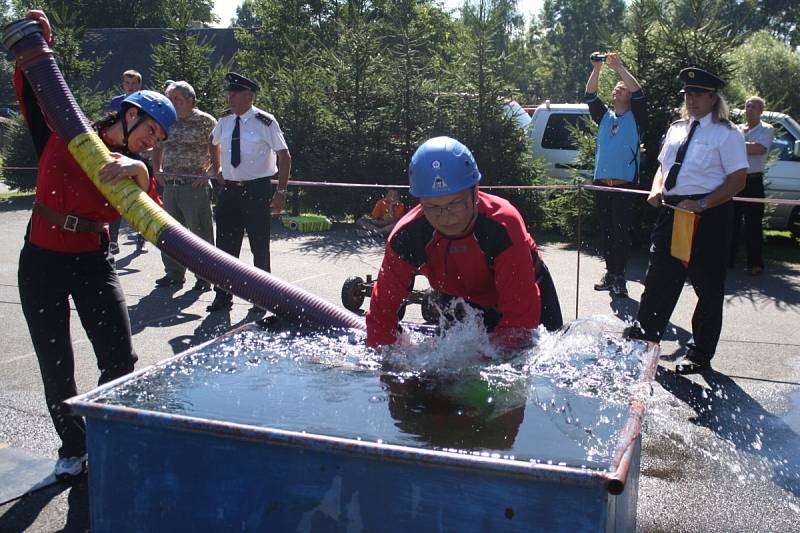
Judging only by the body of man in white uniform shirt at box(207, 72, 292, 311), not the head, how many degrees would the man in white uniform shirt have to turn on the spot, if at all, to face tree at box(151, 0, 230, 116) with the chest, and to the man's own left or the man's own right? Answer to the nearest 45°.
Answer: approximately 135° to the man's own right

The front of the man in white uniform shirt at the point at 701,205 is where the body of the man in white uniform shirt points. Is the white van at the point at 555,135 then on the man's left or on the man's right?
on the man's right

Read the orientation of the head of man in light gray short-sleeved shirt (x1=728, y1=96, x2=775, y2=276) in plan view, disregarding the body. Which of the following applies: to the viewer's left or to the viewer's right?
to the viewer's left

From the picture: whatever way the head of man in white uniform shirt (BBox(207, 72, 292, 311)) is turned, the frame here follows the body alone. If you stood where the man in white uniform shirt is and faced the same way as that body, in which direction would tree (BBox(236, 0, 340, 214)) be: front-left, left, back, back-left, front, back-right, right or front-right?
back-right

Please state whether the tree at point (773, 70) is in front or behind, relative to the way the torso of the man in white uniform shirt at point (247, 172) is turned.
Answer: behind

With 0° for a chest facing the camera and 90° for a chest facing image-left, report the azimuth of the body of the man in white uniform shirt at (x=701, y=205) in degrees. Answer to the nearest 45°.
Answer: approximately 45°

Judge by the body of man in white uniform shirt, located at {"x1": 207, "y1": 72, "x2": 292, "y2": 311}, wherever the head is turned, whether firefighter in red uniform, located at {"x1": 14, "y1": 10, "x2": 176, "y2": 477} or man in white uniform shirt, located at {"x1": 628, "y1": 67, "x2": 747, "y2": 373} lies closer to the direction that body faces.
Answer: the firefighter in red uniform

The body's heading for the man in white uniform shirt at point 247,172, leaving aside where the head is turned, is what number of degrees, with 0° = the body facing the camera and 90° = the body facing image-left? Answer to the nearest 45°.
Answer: approximately 45°

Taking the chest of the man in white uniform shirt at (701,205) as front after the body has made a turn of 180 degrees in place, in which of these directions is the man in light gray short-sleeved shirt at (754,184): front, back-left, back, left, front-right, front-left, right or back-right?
front-left

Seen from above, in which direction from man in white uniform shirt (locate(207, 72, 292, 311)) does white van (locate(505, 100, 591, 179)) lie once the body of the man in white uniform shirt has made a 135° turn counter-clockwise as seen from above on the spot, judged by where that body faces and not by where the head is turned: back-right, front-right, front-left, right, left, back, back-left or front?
front-left

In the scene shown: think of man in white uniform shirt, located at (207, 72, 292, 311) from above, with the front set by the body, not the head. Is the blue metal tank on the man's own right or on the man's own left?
on the man's own left
